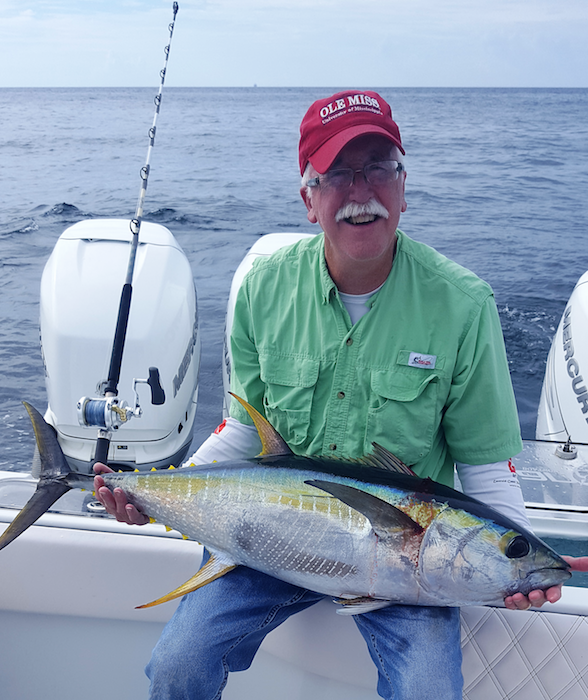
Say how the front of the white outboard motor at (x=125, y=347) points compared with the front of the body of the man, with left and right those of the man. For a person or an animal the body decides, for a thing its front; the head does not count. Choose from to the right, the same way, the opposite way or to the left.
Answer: the same way

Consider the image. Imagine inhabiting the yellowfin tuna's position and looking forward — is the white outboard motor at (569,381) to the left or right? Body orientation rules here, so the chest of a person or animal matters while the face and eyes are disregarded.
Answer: on its left

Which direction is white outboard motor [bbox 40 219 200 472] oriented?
toward the camera

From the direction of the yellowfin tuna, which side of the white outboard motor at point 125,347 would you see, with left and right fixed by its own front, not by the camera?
front

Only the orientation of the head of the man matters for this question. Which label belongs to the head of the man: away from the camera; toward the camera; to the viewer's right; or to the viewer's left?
toward the camera

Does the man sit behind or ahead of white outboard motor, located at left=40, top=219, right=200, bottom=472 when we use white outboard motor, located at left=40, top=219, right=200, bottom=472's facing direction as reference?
ahead

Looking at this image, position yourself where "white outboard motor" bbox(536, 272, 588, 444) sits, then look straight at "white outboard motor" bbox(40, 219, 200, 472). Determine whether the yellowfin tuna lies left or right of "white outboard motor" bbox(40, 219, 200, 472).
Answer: left

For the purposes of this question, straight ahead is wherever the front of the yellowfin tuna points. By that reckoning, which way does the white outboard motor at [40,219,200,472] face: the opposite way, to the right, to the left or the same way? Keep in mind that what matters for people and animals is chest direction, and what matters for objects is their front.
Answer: to the right

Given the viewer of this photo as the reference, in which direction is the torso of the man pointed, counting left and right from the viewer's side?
facing the viewer

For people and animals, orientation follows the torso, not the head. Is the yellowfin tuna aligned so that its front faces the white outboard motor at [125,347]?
no

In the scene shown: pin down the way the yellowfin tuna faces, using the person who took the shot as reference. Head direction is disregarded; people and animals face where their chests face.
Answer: facing to the right of the viewer

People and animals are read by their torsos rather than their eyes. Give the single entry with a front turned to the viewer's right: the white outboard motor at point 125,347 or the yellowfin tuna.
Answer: the yellowfin tuna
